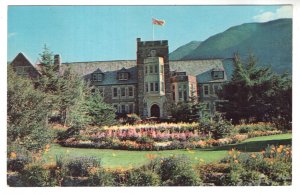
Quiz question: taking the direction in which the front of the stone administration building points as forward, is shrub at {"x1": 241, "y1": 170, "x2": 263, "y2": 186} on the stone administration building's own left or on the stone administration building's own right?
on the stone administration building's own left

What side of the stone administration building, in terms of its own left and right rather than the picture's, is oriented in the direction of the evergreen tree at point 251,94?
left

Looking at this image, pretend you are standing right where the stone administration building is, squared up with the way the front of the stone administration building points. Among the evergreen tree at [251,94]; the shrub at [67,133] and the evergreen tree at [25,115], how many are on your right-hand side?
2

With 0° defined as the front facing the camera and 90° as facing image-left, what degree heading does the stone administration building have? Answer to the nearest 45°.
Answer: approximately 0°
